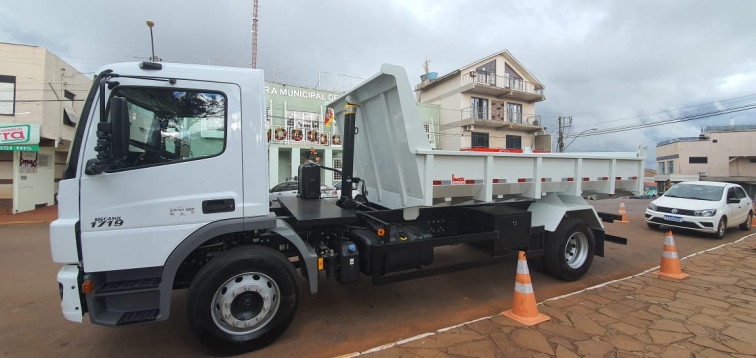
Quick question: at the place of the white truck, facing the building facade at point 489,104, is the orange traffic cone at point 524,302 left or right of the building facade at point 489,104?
right

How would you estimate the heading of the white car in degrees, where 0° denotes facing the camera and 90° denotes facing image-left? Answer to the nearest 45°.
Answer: approximately 45°

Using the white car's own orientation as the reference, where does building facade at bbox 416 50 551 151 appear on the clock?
The building facade is roughly at 3 o'clock from the white car.

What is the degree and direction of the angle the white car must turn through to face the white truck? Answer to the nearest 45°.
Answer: approximately 45° to its left

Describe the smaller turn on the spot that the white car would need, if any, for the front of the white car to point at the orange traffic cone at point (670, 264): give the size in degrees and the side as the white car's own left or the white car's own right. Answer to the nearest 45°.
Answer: approximately 45° to the white car's own left

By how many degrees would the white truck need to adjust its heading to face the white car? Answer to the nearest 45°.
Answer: approximately 180°

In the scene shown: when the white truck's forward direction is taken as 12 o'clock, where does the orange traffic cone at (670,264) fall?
The orange traffic cone is roughly at 7 o'clock from the white truck.

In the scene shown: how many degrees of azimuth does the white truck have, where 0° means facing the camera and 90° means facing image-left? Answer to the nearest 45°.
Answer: approximately 45°

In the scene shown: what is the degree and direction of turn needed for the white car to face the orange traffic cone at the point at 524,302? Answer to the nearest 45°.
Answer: approximately 45° to its left
